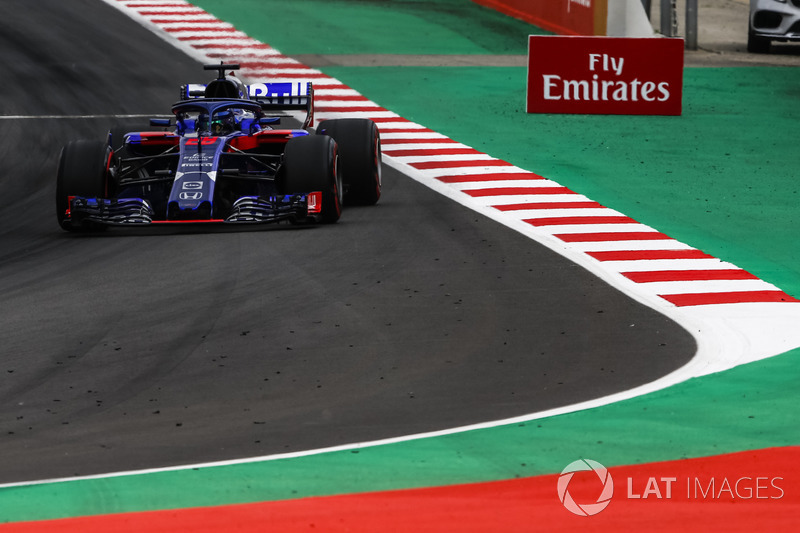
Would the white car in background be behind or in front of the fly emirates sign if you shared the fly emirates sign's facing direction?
behind

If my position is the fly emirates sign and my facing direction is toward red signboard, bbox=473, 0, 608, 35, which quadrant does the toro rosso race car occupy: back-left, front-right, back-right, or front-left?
back-left

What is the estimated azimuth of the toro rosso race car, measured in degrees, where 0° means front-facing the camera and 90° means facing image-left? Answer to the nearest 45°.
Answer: approximately 0°

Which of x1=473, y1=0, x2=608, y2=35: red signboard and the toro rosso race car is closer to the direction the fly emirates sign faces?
the toro rosso race car

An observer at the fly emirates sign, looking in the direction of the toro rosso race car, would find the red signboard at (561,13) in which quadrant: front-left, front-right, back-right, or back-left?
back-right

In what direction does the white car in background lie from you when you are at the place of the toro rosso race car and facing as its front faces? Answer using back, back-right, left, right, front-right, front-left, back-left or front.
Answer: back-left

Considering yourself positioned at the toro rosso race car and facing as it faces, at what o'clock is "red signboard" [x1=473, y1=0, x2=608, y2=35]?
The red signboard is roughly at 7 o'clock from the toro rosso race car.

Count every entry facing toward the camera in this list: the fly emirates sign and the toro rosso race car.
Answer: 2

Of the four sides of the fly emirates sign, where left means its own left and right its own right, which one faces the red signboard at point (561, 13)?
back

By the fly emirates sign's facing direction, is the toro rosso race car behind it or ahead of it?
ahead

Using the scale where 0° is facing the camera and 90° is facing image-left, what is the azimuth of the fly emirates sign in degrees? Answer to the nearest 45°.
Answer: approximately 0°
